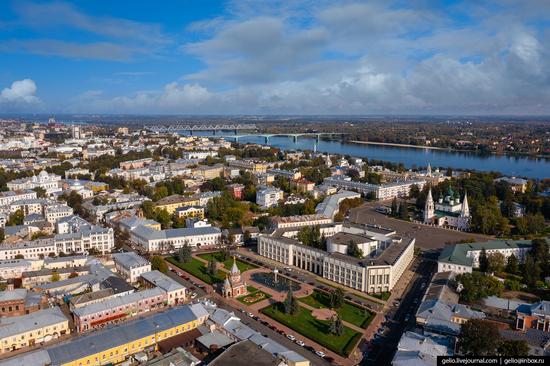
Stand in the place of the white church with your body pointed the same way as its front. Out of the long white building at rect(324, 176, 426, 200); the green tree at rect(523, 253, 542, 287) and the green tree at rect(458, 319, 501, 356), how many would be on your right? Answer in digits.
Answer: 1

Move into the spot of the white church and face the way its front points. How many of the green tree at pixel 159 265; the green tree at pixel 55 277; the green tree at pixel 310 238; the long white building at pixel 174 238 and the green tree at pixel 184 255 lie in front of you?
5

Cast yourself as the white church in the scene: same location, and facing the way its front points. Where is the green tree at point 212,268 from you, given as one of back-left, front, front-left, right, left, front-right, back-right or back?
front

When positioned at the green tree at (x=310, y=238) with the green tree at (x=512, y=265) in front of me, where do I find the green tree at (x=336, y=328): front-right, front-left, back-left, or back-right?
front-right

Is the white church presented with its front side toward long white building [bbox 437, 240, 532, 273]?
no

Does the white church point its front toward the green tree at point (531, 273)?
no

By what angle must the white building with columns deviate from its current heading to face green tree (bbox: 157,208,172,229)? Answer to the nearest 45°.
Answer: approximately 90° to its right

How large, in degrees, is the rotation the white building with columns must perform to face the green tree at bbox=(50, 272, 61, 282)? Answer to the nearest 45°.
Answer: approximately 45° to its right

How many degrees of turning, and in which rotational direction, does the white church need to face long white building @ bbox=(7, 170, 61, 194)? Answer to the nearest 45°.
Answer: approximately 45° to its right

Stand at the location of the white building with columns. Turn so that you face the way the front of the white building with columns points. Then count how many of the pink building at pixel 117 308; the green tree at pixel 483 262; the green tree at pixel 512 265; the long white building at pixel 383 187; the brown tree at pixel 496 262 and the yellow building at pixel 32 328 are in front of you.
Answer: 2

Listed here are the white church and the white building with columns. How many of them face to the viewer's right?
0

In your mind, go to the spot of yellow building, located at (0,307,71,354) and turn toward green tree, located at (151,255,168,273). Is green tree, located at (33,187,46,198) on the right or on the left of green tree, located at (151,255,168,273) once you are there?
left

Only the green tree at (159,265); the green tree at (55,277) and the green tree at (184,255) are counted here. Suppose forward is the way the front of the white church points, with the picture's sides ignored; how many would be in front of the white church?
3

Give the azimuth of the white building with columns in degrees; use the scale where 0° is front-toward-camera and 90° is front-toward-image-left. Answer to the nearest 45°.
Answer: approximately 45°

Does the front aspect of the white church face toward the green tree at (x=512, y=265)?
no

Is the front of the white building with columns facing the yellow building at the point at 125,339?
yes

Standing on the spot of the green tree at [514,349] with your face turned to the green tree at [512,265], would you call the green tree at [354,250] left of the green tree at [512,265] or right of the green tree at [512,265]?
left

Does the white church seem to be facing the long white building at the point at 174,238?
yes

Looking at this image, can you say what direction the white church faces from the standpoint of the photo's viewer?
facing the viewer and to the left of the viewer

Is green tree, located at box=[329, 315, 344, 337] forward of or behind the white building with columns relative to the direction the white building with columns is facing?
forward
